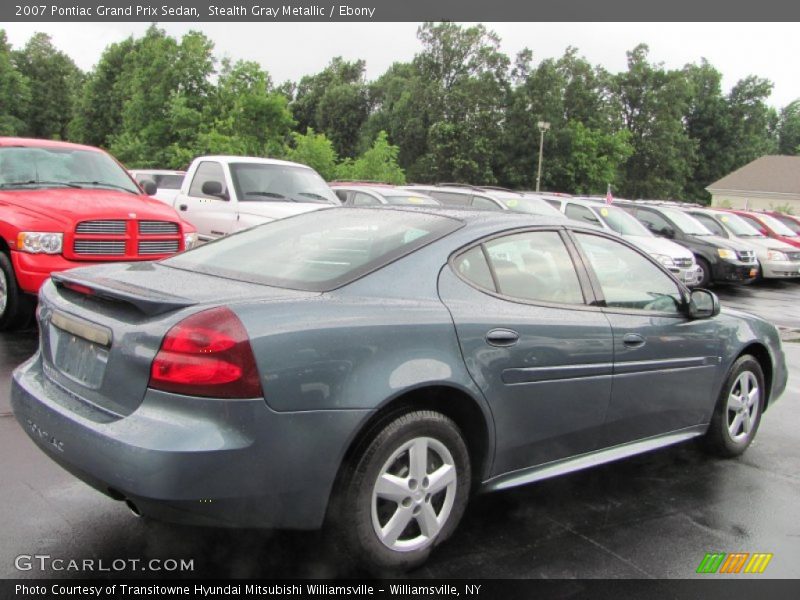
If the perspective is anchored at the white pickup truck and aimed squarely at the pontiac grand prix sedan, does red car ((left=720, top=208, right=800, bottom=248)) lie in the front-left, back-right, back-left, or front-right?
back-left

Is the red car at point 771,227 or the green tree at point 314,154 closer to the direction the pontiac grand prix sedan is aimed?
the red car

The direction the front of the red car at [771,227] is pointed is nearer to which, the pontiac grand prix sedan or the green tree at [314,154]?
the pontiac grand prix sedan

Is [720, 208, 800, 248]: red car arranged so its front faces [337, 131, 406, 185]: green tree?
no

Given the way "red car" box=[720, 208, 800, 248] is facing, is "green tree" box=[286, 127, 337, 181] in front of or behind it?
behind

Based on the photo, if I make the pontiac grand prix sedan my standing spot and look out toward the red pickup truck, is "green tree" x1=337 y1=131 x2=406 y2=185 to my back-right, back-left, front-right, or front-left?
front-right

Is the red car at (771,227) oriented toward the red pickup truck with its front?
no

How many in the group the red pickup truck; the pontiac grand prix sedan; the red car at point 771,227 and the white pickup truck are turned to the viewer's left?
0

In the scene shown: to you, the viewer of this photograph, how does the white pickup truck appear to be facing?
facing the viewer and to the right of the viewer

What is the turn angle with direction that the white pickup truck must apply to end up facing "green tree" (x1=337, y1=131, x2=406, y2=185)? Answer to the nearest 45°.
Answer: approximately 135° to its left

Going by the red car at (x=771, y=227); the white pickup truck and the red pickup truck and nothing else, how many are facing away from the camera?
0

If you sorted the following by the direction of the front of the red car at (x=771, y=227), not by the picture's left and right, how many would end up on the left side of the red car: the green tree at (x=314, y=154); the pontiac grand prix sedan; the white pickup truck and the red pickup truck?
0

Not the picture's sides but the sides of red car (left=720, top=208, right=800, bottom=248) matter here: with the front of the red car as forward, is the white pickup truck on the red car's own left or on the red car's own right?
on the red car's own right

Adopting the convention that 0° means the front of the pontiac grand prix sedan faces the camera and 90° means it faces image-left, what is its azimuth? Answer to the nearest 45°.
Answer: approximately 225°

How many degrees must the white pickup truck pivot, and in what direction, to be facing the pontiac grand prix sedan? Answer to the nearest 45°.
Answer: approximately 45° to its right

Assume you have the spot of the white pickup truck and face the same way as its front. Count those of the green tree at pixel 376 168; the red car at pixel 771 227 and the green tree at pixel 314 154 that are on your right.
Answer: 0

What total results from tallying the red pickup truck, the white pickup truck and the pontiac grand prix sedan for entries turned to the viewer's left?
0

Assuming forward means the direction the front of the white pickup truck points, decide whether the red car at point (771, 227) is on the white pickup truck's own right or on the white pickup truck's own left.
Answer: on the white pickup truck's own left

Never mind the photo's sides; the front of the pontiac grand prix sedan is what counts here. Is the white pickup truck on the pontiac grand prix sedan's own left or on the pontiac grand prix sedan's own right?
on the pontiac grand prix sedan's own left

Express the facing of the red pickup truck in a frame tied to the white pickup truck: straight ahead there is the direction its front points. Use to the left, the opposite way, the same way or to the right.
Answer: the same way

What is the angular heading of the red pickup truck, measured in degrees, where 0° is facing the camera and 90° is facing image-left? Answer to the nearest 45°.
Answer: approximately 315°

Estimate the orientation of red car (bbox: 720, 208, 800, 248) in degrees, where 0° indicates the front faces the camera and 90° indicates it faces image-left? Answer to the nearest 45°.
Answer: approximately 315°

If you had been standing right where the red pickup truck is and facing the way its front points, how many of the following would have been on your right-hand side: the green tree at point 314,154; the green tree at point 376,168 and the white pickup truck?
0
